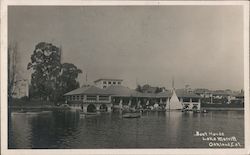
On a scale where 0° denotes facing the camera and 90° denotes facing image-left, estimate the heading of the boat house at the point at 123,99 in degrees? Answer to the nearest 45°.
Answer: approximately 0°
